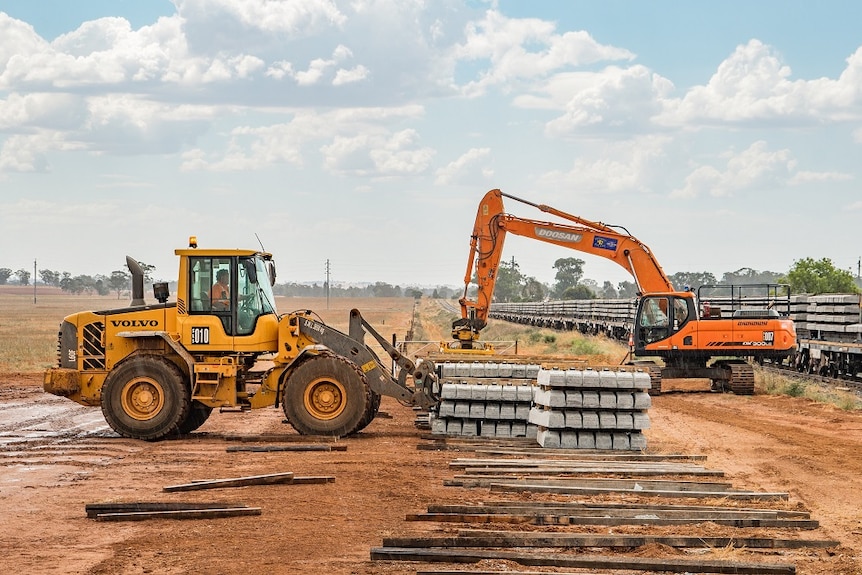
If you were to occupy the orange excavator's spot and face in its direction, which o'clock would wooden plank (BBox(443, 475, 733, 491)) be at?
The wooden plank is roughly at 9 o'clock from the orange excavator.

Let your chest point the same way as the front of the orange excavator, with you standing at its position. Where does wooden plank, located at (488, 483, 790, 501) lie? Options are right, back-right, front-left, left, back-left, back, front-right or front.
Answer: left

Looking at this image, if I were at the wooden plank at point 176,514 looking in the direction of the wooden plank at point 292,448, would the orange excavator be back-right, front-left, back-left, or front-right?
front-right

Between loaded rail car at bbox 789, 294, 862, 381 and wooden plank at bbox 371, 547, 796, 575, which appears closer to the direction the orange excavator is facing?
the wooden plank

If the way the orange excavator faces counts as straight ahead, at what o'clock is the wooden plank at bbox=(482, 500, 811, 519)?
The wooden plank is roughly at 9 o'clock from the orange excavator.

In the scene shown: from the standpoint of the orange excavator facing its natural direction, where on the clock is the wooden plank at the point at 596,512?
The wooden plank is roughly at 9 o'clock from the orange excavator.

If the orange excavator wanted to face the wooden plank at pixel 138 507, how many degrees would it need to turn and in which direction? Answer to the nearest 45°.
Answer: approximately 90° to its left

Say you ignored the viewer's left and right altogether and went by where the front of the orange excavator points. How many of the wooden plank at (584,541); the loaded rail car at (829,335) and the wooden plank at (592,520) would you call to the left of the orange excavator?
2

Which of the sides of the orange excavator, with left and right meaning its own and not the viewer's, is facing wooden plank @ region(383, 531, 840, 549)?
left

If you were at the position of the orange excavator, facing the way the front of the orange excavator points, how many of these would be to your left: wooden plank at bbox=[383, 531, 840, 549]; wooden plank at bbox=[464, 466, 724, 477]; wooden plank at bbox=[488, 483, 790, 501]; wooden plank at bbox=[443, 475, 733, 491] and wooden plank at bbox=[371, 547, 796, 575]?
5

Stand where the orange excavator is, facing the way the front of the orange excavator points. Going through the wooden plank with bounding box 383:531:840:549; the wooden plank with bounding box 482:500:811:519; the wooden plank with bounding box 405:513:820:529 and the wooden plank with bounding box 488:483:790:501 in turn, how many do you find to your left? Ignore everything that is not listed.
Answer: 4

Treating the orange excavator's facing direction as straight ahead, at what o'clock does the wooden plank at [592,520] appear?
The wooden plank is roughly at 9 o'clock from the orange excavator.

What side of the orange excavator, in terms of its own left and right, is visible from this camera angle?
left

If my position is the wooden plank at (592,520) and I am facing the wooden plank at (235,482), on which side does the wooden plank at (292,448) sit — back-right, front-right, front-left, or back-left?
front-right

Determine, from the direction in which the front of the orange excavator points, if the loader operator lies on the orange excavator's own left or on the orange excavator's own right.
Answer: on the orange excavator's own left

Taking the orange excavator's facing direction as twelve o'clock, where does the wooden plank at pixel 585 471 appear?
The wooden plank is roughly at 9 o'clock from the orange excavator.

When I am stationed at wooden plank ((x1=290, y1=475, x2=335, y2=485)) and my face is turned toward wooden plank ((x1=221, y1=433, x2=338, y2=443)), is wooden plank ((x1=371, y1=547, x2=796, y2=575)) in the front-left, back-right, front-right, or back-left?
back-right

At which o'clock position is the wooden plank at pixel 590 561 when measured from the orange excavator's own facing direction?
The wooden plank is roughly at 9 o'clock from the orange excavator.
